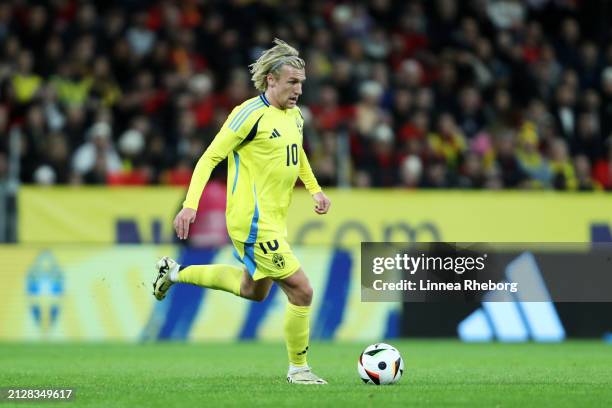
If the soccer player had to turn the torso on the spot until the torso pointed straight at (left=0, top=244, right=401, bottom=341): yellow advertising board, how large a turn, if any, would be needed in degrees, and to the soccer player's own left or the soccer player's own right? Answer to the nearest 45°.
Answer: approximately 135° to the soccer player's own left

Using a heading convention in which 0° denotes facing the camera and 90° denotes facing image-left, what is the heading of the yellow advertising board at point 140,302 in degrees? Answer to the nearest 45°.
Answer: approximately 0°

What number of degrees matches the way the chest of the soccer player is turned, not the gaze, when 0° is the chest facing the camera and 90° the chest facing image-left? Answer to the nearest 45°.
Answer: approximately 315°

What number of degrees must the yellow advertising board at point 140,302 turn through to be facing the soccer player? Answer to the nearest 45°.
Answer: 0° — it already faces them
